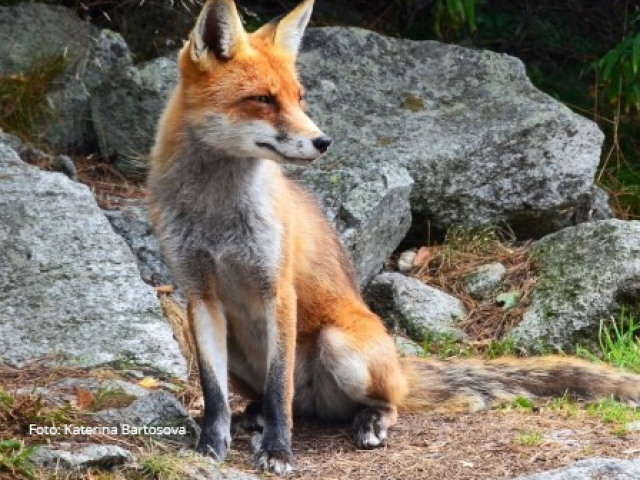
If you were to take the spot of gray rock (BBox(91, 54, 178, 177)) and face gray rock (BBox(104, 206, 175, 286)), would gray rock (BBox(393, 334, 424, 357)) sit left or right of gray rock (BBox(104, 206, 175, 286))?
left

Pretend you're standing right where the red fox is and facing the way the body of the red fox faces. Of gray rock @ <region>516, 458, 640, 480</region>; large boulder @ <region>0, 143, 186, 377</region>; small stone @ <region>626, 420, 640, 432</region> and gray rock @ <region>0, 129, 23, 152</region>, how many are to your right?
2

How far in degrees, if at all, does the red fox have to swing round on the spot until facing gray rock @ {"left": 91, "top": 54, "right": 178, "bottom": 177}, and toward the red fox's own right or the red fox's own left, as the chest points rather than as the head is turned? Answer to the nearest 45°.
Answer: approximately 90° to the red fox's own right

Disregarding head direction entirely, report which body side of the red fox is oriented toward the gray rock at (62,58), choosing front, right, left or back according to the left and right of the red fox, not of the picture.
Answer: right

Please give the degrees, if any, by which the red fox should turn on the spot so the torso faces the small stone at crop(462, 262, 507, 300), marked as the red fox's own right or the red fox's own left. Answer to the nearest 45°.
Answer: approximately 180°

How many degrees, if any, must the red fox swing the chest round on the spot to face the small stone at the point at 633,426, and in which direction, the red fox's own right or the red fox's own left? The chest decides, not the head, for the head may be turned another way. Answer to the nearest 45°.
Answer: approximately 135° to the red fox's own left

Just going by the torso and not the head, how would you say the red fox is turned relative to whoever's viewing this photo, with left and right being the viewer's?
facing the viewer and to the left of the viewer

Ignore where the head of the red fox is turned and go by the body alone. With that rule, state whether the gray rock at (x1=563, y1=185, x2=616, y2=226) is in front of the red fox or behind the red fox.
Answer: behind

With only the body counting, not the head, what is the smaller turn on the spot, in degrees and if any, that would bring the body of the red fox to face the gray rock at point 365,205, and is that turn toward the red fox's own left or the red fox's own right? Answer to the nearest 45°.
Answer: approximately 135° to the red fox's own right

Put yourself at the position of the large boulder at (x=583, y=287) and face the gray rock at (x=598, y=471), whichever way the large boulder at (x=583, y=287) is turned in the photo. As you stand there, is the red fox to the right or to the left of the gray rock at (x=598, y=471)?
right
